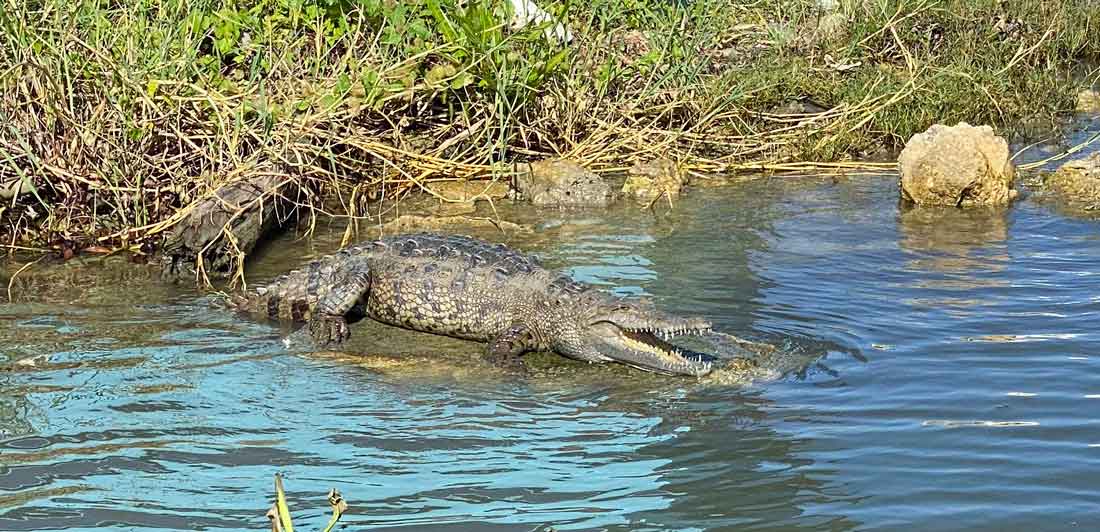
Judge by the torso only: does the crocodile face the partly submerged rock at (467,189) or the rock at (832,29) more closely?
the rock

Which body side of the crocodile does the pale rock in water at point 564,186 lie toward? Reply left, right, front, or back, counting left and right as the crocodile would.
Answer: left

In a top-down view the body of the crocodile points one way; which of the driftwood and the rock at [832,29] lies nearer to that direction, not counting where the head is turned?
the rock

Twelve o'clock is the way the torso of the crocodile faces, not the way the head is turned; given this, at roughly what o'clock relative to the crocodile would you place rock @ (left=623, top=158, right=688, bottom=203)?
The rock is roughly at 10 o'clock from the crocodile.

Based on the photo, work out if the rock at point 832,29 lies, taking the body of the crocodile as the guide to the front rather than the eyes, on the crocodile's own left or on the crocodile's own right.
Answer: on the crocodile's own left

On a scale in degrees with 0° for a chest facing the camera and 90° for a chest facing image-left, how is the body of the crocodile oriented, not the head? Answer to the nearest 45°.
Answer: approximately 270°

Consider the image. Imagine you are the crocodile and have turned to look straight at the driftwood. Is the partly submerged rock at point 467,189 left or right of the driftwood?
right

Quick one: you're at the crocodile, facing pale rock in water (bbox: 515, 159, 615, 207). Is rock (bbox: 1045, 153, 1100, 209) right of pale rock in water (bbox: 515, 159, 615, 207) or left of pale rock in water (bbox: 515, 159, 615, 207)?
right

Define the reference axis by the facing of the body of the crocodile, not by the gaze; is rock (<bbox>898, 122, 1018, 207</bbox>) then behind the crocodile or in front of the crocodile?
in front

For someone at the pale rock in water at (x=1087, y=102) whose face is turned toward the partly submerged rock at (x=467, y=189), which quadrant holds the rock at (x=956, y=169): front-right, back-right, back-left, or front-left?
front-left

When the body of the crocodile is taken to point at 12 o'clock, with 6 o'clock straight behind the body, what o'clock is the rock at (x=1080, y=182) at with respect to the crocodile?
The rock is roughly at 11 o'clock from the crocodile.

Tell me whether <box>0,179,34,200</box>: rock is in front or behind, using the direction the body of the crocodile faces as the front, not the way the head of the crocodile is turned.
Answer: behind

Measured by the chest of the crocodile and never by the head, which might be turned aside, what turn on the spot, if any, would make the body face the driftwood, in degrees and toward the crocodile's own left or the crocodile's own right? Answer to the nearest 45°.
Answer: approximately 135° to the crocodile's own left

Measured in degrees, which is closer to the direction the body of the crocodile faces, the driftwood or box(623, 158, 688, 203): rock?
the rock

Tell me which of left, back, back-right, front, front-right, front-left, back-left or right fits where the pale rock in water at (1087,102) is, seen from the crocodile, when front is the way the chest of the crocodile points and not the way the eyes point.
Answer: front-left
